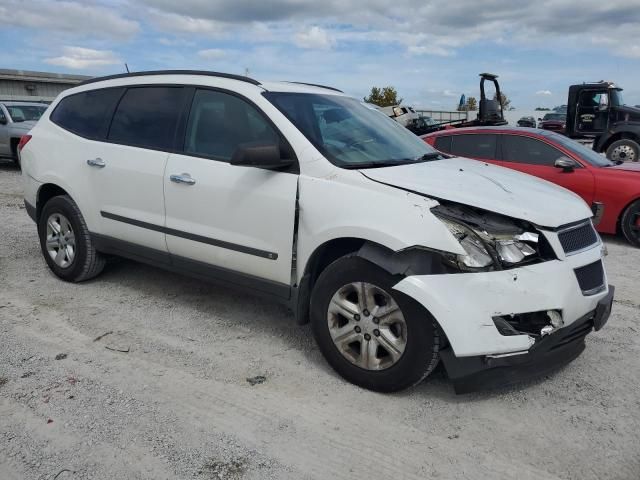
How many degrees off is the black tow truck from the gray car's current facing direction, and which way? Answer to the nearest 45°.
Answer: approximately 45° to its left

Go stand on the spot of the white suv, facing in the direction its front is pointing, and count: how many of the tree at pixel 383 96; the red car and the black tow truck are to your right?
0

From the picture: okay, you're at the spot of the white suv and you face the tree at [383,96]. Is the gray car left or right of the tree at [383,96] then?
left

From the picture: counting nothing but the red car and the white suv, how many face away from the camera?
0

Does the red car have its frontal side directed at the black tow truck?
no

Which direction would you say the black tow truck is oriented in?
to the viewer's right

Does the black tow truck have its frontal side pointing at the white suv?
no

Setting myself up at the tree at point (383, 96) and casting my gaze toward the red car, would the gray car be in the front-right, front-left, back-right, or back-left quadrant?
front-right

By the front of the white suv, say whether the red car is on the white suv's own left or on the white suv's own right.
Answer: on the white suv's own left

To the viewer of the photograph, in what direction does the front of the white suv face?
facing the viewer and to the right of the viewer

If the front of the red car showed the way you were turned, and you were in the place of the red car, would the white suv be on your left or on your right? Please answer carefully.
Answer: on your right

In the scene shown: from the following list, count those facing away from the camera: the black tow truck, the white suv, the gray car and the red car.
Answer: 0

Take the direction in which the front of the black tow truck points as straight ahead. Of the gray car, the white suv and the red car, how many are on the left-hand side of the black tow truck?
0

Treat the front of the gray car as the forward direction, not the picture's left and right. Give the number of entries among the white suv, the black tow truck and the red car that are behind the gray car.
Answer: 0

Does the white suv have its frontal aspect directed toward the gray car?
no
